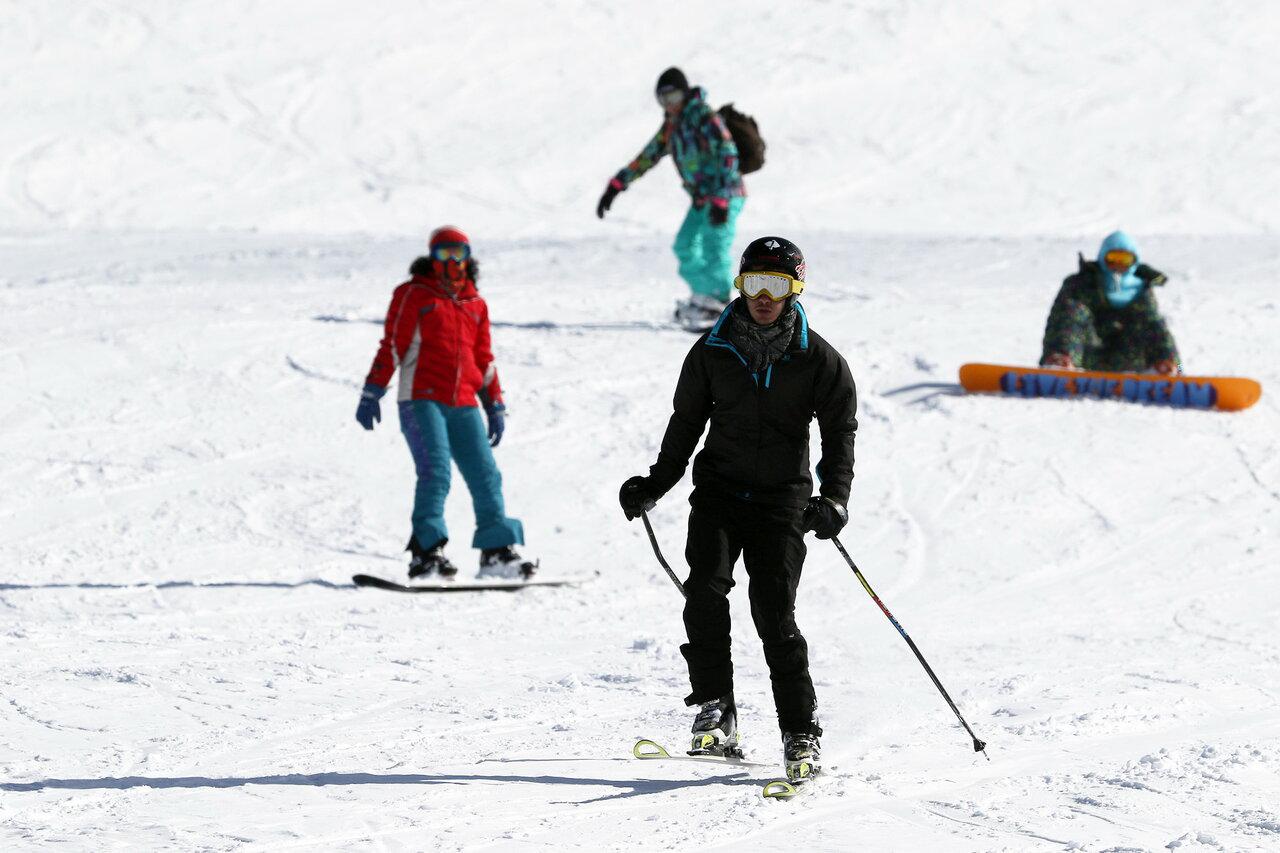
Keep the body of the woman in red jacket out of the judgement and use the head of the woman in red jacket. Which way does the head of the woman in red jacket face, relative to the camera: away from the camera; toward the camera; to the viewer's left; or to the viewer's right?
toward the camera

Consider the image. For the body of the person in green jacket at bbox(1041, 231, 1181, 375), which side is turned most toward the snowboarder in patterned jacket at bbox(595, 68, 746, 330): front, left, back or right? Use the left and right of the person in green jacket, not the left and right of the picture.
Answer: right

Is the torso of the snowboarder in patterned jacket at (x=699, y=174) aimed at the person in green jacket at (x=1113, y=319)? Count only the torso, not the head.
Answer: no

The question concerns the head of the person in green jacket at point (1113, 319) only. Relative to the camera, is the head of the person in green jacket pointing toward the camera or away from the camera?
toward the camera

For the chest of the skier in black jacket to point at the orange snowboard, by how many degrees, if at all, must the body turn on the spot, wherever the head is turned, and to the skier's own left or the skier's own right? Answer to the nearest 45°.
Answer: approximately 180°

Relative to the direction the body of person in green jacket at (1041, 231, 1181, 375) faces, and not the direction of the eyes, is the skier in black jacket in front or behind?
in front

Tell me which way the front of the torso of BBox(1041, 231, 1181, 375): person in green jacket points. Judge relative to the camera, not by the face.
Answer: toward the camera

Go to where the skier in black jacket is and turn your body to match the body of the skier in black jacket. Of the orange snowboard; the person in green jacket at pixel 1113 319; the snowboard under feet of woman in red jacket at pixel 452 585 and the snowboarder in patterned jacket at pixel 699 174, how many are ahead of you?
0

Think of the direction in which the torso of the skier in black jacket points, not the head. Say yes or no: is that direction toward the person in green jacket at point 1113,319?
no

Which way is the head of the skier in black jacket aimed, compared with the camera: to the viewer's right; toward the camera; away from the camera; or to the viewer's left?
toward the camera

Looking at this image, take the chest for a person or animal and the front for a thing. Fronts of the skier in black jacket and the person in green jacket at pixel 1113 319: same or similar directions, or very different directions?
same or similar directions

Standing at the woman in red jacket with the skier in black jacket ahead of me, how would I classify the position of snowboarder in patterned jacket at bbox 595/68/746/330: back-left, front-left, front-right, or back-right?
back-left

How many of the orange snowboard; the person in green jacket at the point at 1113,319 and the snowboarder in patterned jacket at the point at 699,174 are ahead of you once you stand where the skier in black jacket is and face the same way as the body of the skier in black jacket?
0

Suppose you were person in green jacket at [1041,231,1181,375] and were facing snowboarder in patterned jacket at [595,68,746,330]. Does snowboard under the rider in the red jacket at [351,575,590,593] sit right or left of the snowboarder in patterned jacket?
left

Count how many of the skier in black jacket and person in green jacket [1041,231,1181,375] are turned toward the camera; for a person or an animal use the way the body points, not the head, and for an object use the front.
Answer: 2

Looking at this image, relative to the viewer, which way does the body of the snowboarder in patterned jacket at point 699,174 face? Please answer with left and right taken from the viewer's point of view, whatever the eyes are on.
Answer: facing the viewer and to the left of the viewer

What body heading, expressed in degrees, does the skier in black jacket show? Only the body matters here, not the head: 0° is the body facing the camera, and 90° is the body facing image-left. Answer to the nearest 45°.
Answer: approximately 0°
